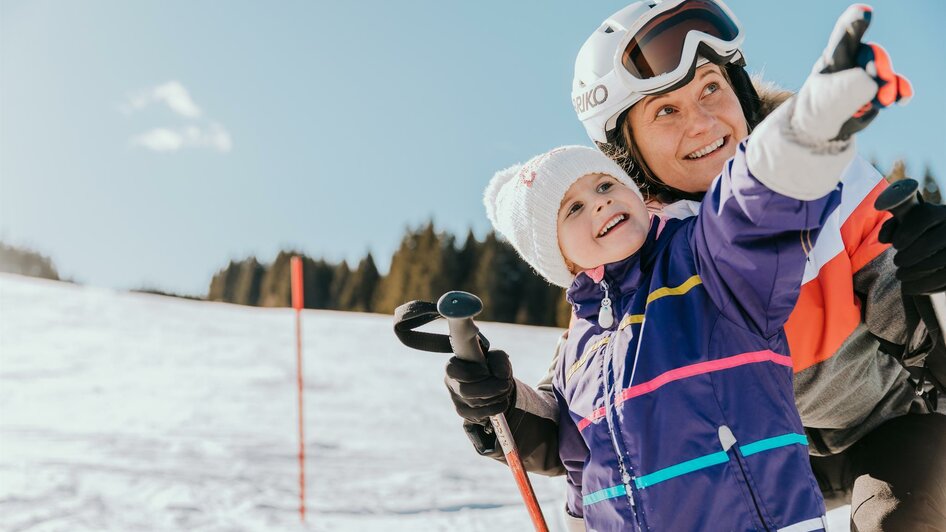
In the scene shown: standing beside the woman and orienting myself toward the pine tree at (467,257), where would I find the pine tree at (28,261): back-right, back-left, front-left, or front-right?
front-left

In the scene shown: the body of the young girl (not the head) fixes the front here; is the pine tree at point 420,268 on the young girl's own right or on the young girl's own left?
on the young girl's own right

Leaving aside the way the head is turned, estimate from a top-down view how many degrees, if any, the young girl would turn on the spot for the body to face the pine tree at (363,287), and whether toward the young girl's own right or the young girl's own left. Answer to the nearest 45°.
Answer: approximately 90° to the young girl's own right

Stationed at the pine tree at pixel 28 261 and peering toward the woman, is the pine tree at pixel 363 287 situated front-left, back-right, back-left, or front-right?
front-left

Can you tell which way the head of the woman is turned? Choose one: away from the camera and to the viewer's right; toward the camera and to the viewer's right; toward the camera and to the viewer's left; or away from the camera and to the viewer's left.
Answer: toward the camera and to the viewer's right

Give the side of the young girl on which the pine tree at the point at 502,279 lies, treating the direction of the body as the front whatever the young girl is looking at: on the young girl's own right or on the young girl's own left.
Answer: on the young girl's own right

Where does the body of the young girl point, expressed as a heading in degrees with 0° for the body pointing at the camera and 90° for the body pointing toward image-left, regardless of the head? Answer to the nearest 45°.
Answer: approximately 45°

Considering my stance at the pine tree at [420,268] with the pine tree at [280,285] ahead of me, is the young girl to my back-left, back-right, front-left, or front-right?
back-left

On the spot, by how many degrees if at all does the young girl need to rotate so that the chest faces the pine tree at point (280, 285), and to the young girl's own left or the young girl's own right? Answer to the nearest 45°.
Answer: approximately 90° to the young girl's own right
